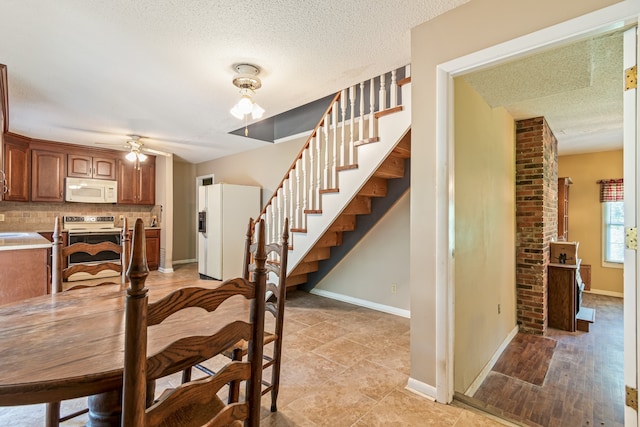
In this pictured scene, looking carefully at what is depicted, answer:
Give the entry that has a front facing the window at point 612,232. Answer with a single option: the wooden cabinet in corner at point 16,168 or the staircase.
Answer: the wooden cabinet in corner

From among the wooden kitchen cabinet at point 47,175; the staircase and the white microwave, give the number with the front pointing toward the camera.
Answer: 2

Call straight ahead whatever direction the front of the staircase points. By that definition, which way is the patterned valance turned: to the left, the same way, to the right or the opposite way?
to the left

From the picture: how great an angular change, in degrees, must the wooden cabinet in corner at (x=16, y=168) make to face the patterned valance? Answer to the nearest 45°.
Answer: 0° — it already faces it

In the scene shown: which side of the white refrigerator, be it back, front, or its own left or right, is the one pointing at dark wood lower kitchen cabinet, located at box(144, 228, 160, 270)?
right

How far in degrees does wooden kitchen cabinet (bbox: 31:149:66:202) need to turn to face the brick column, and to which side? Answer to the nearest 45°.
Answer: approximately 45° to its left

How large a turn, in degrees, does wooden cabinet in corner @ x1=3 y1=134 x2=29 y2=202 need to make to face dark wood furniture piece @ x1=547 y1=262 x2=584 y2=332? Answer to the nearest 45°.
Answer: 0° — it already faces it

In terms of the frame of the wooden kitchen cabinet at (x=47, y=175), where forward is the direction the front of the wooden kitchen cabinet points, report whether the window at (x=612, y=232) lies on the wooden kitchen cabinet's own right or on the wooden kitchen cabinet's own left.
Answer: on the wooden kitchen cabinet's own left

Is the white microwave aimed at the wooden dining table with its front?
yes
